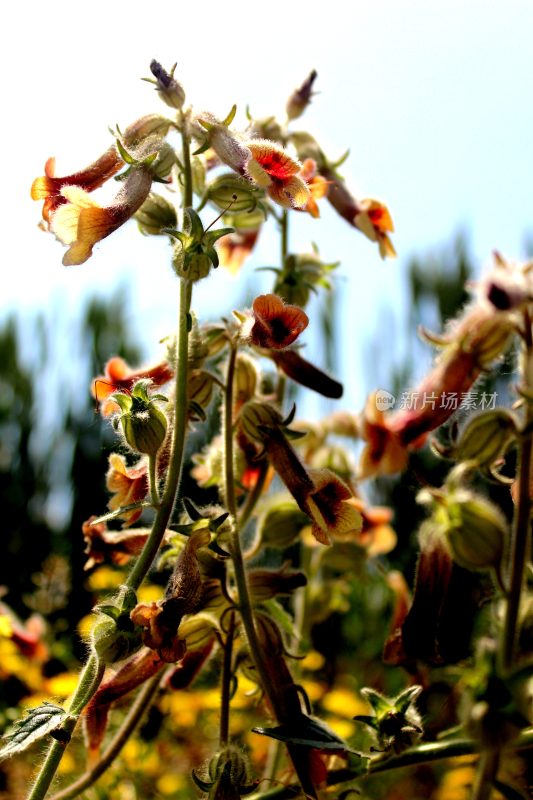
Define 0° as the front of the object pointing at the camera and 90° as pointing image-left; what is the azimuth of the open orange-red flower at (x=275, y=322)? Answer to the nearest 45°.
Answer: approximately 0°
